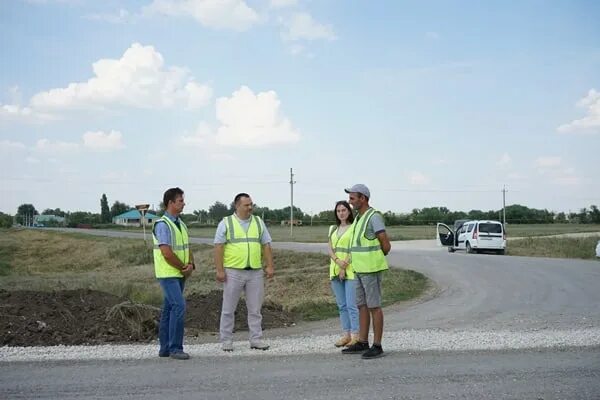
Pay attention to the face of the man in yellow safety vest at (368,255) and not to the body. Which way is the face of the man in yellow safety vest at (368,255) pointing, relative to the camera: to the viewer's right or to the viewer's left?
to the viewer's left

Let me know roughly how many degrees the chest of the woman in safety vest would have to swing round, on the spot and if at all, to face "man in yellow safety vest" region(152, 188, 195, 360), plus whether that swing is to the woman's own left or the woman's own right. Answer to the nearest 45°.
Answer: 0° — they already face them

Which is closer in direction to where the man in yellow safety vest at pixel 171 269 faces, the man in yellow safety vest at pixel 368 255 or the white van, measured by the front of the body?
the man in yellow safety vest

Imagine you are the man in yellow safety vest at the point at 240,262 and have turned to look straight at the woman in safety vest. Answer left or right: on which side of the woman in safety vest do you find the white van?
left

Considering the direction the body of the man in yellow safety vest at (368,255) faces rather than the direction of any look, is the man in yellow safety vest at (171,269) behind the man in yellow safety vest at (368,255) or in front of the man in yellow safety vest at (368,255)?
in front

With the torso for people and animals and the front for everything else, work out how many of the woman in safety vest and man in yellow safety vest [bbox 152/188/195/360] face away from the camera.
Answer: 0

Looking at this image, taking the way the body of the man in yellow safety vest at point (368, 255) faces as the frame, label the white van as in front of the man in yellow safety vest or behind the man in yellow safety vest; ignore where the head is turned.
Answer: behind

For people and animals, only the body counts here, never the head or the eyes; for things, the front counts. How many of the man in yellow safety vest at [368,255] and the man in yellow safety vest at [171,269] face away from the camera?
0

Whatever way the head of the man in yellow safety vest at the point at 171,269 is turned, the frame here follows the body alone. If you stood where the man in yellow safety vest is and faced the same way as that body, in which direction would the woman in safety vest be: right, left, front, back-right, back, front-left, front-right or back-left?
front-left

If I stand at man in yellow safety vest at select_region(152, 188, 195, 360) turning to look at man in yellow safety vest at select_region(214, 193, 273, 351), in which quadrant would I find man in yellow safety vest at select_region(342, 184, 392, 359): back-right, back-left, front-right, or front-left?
front-right

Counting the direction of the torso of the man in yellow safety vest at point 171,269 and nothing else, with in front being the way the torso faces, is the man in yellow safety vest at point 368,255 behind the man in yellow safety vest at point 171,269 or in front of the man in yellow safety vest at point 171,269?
in front

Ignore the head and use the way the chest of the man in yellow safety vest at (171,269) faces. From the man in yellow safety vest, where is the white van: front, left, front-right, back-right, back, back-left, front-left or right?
left

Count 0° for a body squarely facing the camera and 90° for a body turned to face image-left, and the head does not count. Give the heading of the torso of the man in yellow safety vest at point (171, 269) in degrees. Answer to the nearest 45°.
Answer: approximately 315°

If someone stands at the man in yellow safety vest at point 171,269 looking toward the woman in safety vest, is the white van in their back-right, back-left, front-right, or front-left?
front-left

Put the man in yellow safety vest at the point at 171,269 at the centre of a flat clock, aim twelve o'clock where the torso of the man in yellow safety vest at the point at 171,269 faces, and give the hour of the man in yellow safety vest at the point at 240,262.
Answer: the man in yellow safety vest at the point at 240,262 is roughly at 10 o'clock from the man in yellow safety vest at the point at 171,269.

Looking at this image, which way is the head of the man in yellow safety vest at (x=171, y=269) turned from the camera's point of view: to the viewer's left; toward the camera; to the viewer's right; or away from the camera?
to the viewer's right

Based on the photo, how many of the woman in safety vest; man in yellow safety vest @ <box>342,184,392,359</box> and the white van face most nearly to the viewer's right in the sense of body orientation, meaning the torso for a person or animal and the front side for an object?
0
